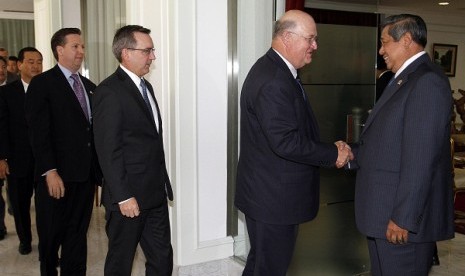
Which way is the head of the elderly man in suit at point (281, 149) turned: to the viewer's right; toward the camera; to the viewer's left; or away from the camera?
to the viewer's right

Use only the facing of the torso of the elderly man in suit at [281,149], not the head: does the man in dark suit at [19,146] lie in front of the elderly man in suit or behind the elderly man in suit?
behind

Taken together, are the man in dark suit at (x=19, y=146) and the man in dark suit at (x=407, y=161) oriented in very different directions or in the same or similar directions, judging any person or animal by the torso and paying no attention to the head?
very different directions

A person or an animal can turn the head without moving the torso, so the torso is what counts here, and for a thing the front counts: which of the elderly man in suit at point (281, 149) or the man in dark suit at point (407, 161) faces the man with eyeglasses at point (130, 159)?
the man in dark suit

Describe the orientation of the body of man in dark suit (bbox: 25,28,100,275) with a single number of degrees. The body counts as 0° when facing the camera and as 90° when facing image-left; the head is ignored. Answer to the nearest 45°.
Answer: approximately 315°

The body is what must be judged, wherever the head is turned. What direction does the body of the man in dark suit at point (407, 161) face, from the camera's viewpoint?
to the viewer's left

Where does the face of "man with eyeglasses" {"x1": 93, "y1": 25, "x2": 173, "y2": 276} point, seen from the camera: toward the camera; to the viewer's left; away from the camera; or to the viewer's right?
to the viewer's right

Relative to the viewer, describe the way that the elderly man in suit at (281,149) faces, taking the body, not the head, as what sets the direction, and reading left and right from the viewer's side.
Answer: facing to the right of the viewer
